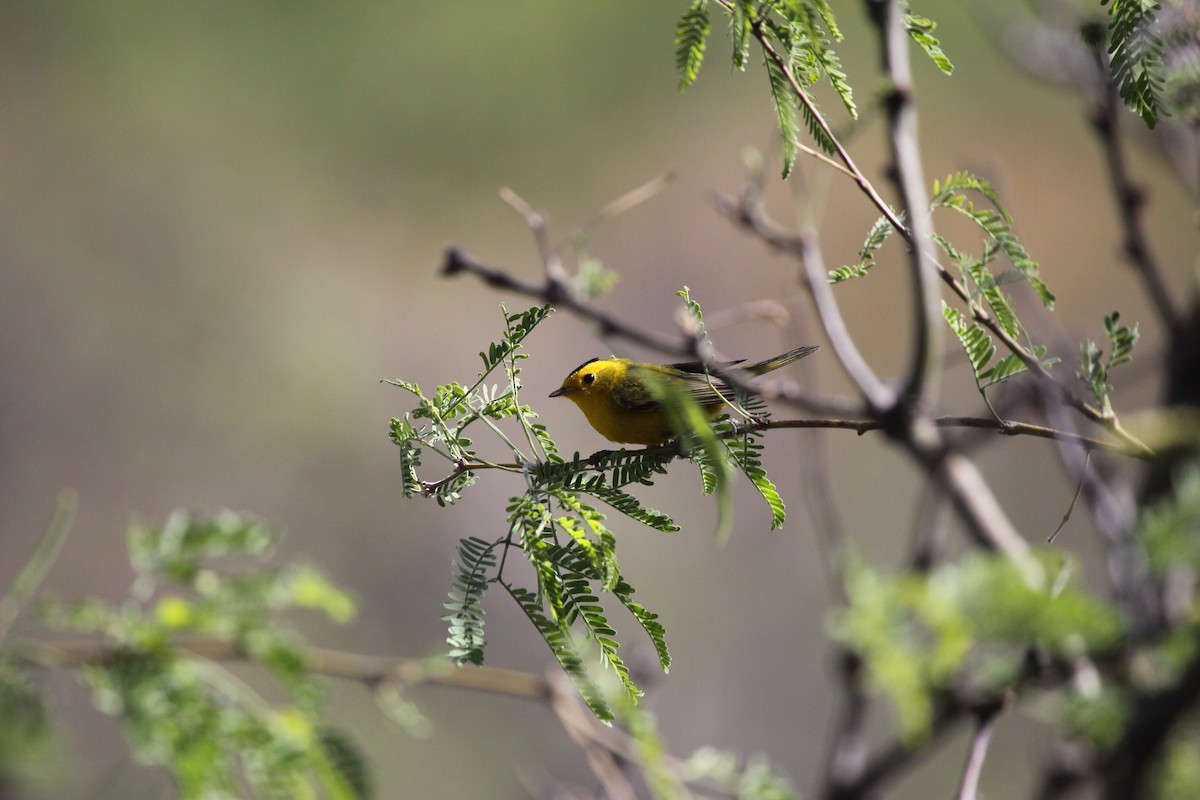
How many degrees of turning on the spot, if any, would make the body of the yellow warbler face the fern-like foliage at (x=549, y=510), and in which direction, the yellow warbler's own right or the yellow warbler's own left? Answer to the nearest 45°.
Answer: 0° — it already faces it

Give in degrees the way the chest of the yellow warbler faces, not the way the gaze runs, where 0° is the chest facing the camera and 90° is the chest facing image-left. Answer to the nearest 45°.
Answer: approximately 90°

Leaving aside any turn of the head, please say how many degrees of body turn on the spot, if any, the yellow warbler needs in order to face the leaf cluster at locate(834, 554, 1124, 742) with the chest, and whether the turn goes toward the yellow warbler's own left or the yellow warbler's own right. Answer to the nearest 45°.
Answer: approximately 90° to the yellow warbler's own left
